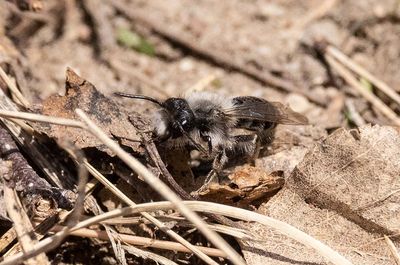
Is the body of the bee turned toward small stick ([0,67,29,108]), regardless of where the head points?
yes

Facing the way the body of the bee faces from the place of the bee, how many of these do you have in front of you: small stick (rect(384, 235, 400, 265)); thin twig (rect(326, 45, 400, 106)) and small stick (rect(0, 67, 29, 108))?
1

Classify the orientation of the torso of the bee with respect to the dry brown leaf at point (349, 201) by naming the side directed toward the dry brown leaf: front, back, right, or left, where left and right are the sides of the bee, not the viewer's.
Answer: back

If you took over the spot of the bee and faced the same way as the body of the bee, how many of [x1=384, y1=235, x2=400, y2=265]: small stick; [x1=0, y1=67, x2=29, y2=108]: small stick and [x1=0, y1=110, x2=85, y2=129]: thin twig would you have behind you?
1

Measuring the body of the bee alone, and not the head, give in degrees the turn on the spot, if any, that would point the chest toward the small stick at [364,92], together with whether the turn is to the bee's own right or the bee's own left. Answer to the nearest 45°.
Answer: approximately 135° to the bee's own right

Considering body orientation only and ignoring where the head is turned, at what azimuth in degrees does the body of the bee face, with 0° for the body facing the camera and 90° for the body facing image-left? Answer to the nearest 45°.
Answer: approximately 90°

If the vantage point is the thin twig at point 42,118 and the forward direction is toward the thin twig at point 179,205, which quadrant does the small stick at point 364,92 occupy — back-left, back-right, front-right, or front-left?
front-left

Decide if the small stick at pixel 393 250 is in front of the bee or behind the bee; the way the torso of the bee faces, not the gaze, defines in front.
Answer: behind

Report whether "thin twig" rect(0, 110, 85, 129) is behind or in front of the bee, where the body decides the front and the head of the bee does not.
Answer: in front
